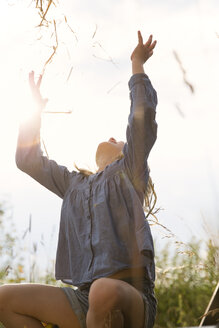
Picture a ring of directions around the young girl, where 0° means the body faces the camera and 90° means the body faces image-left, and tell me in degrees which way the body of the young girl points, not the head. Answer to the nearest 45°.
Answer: approximately 45°
